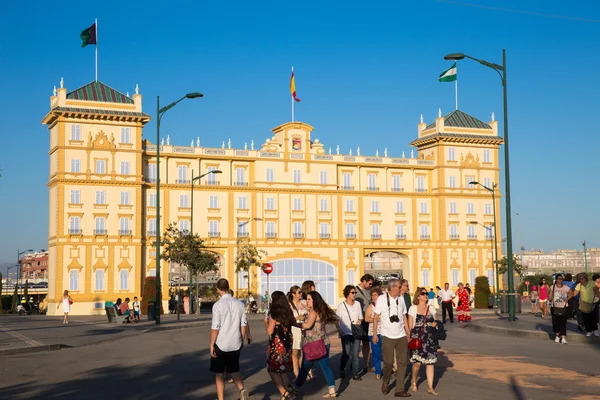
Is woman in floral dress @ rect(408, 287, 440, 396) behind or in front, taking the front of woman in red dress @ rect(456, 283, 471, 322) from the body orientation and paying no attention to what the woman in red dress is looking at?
in front

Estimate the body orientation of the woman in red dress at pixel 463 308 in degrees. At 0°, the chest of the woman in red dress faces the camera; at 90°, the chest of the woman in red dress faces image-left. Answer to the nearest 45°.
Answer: approximately 0°

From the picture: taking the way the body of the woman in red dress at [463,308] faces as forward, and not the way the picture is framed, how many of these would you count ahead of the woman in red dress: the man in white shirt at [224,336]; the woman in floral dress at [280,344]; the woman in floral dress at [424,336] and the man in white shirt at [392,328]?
4

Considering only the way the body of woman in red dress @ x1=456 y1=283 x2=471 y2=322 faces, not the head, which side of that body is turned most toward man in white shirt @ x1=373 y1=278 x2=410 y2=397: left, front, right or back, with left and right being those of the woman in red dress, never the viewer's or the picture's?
front

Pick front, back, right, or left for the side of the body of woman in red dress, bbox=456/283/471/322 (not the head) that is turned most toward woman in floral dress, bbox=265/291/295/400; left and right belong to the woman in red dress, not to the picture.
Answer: front
